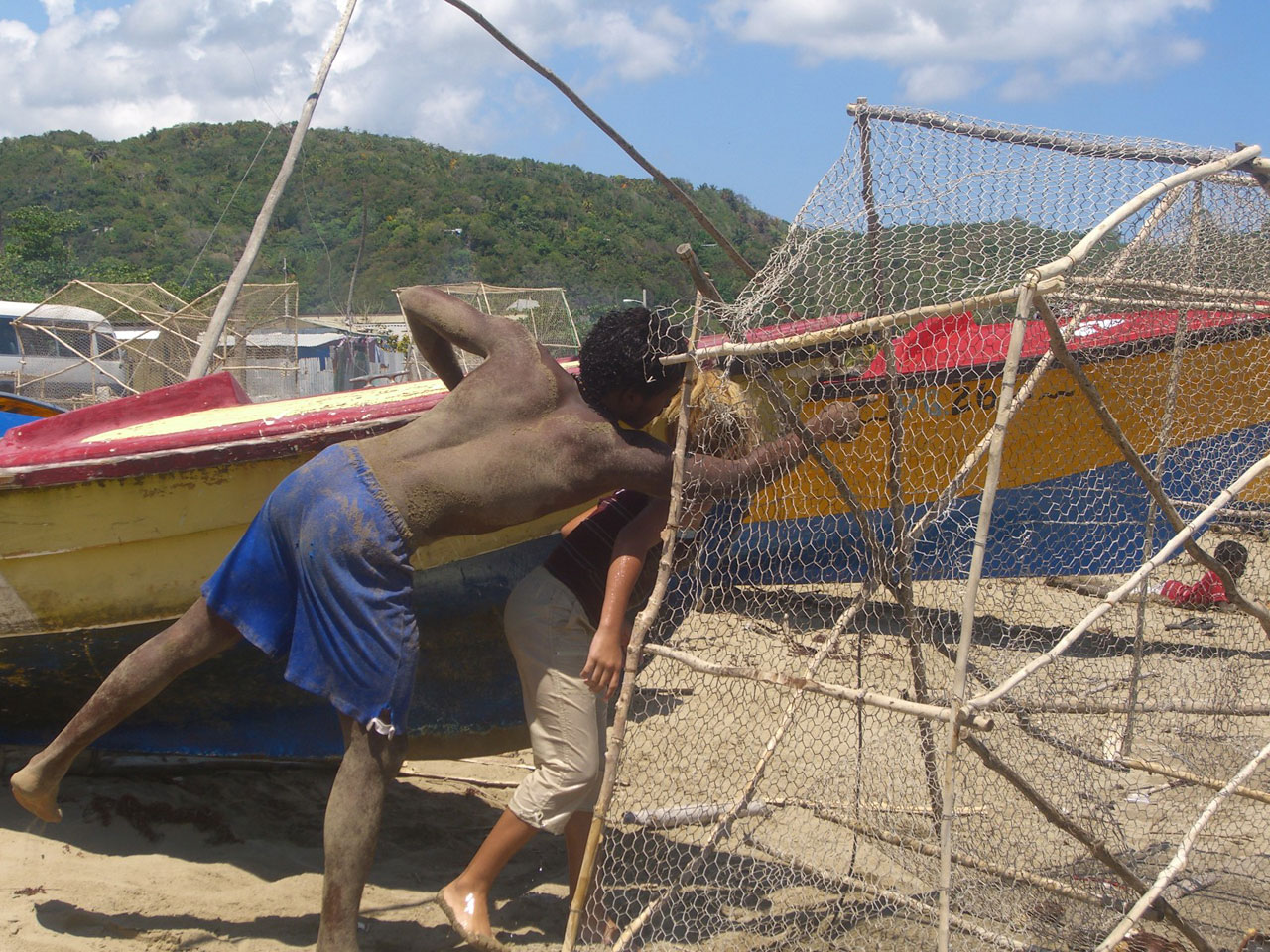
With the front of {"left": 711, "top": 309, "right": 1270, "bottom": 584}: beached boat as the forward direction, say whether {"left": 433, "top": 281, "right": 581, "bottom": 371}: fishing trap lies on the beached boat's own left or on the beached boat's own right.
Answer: on the beached boat's own left

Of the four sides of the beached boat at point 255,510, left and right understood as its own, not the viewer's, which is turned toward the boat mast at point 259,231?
left

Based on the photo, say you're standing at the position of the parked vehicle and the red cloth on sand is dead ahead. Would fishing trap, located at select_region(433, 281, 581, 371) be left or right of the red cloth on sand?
left
